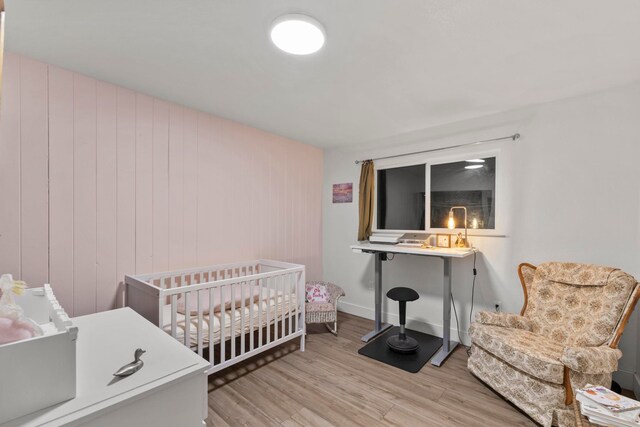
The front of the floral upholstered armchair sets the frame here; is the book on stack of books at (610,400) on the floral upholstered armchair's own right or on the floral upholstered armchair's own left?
on the floral upholstered armchair's own left

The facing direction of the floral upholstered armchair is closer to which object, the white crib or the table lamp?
the white crib

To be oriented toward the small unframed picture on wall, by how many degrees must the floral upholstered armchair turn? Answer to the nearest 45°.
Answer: approximately 45° to its right

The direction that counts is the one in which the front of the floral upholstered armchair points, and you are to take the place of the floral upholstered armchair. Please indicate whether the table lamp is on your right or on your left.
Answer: on your right

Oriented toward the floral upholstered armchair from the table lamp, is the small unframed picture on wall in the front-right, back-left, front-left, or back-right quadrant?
back-right

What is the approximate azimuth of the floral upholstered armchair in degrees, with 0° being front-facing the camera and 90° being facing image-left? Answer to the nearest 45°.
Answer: approximately 45°

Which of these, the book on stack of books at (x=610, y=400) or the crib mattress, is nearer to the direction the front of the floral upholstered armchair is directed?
the crib mattress

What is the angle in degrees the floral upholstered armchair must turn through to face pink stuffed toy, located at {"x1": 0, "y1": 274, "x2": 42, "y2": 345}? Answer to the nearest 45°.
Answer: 0° — it already faces it
